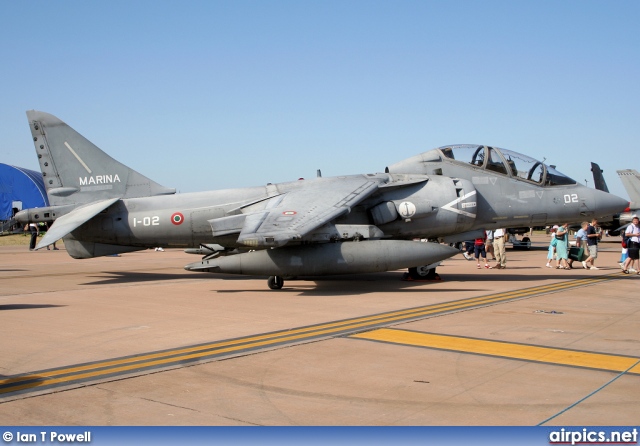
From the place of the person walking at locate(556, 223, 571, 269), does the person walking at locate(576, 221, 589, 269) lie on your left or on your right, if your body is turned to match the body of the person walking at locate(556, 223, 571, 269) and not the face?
on your left

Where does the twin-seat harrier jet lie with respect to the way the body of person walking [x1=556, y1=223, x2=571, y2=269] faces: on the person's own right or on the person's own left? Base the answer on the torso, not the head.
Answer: on the person's own right

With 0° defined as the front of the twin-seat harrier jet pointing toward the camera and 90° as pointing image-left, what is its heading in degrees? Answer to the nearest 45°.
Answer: approximately 270°

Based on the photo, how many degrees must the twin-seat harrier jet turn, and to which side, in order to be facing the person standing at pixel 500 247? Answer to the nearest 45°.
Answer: approximately 45° to its left

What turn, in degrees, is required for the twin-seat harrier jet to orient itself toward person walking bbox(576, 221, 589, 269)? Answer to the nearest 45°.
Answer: approximately 45° to its left

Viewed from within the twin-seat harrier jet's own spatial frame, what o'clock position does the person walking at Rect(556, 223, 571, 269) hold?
The person walking is roughly at 11 o'clock from the twin-seat harrier jet.
